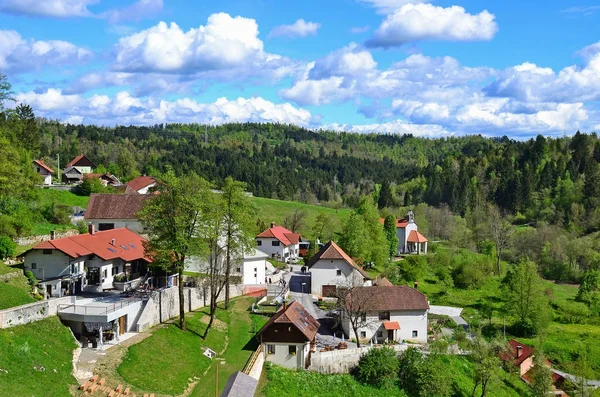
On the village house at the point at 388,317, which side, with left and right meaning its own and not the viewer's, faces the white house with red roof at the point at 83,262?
right

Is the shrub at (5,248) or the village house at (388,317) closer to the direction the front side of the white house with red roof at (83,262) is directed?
the village house

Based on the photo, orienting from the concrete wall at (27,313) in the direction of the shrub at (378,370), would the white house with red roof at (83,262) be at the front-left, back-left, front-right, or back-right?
front-left

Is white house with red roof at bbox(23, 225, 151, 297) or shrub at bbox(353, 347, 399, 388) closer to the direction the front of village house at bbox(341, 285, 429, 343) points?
the shrub

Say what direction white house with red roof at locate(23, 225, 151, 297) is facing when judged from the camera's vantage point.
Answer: facing the viewer and to the right of the viewer

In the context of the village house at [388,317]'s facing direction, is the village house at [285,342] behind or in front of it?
in front

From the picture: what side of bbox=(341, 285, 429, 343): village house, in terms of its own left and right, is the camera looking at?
front

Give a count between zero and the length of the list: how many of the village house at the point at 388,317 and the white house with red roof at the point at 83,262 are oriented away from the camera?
0

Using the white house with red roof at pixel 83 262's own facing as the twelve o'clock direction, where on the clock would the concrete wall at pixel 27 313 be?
The concrete wall is roughly at 2 o'clock from the white house with red roof.

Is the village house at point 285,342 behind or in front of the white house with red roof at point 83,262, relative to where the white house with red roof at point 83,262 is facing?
in front
